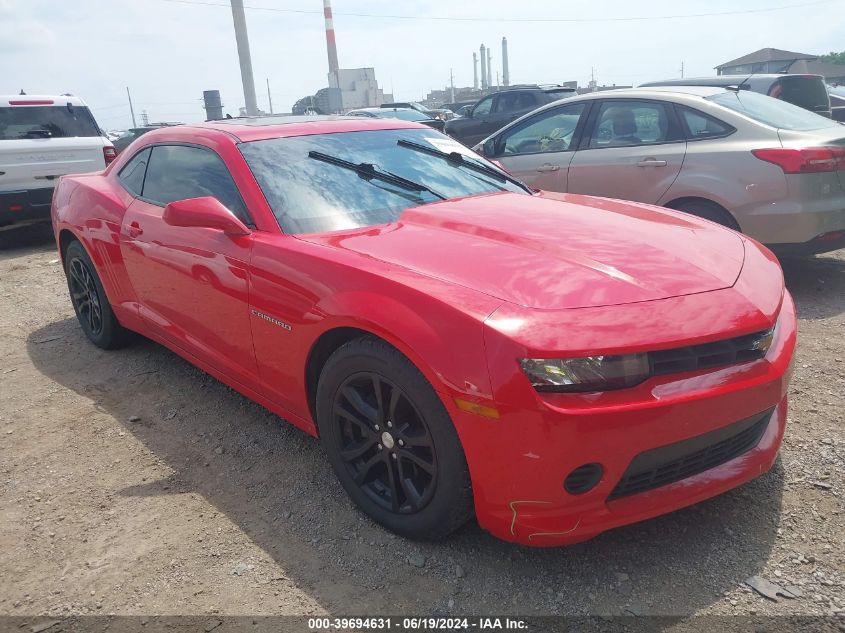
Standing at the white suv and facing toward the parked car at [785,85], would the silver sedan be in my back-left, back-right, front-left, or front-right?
front-right

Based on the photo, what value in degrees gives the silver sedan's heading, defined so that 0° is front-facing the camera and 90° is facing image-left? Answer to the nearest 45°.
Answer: approximately 135°

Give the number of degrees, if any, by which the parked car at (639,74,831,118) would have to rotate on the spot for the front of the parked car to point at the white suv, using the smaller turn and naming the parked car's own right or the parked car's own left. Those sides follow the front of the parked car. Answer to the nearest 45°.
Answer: approximately 45° to the parked car's own left

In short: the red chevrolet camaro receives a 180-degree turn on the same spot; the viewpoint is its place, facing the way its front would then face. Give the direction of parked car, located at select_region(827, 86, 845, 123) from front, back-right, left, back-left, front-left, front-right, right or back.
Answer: right

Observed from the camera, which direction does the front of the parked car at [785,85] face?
facing away from the viewer and to the left of the viewer

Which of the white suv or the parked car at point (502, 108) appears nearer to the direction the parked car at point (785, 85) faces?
the parked car

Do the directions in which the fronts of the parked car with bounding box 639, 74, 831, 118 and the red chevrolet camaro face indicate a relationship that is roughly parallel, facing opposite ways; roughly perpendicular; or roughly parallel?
roughly parallel, facing opposite ways

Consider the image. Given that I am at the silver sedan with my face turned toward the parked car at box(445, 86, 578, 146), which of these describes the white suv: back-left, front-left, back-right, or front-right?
front-left

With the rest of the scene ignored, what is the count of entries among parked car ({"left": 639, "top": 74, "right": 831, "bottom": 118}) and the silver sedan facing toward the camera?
0

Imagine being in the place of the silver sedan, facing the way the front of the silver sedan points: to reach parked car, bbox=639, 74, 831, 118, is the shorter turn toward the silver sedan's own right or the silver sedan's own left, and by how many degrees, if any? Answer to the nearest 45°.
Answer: approximately 45° to the silver sedan's own right

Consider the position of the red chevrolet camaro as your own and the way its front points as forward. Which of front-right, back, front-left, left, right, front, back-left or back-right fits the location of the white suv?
back

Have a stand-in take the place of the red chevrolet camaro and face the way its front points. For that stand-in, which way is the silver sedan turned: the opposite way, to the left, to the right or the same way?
the opposite way

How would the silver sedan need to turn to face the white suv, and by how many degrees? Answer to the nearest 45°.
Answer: approximately 45° to its left
